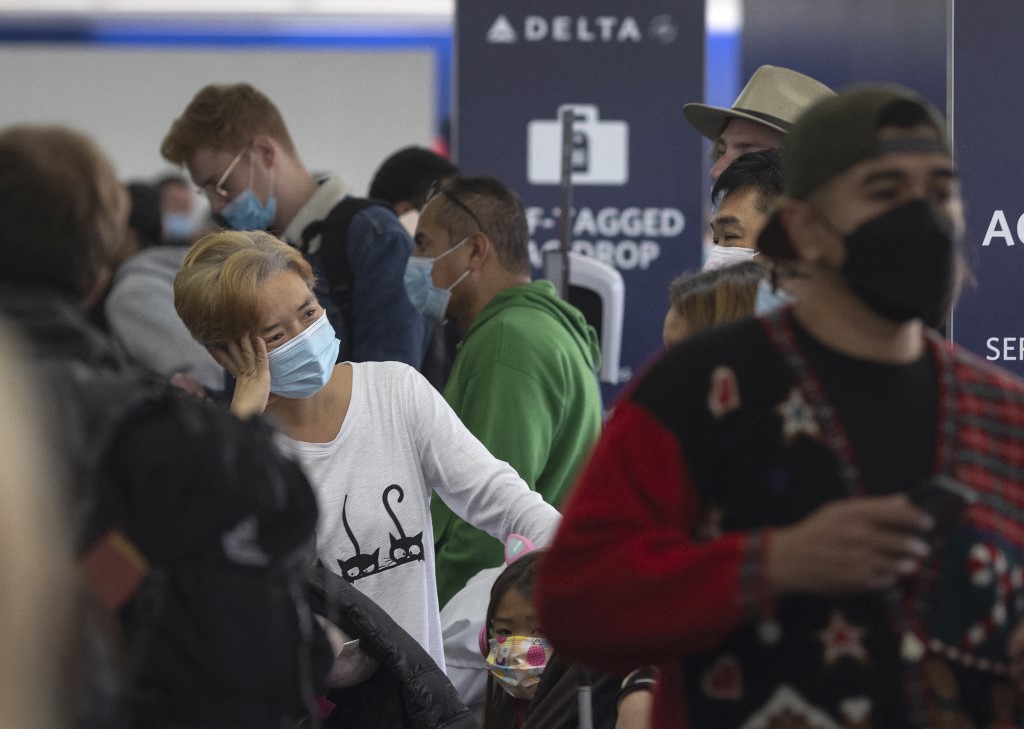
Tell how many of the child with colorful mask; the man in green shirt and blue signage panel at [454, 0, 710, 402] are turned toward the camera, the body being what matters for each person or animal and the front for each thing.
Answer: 2

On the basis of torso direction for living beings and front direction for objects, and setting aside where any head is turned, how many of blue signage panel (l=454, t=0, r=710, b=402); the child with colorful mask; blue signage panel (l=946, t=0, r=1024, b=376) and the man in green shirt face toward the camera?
3

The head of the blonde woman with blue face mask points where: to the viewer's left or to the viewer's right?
to the viewer's right

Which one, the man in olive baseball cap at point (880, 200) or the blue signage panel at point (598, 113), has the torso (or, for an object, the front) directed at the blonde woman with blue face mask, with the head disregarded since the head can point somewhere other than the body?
the blue signage panel

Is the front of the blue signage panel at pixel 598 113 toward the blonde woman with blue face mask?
yes

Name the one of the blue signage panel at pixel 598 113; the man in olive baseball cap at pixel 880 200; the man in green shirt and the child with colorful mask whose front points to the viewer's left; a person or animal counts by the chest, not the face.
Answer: the man in green shirt

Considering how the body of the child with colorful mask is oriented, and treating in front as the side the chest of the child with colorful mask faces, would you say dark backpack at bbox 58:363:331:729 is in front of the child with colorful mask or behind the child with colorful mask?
in front

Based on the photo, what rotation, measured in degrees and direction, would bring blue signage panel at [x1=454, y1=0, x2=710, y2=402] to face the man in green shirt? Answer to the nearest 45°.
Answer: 0° — it already faces them

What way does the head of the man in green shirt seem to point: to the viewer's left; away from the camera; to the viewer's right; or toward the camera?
to the viewer's left

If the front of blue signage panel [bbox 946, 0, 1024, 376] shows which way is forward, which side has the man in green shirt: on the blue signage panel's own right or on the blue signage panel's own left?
on the blue signage panel's own right

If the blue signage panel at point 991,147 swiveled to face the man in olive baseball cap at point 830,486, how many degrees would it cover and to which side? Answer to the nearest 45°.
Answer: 0° — it already faces them
